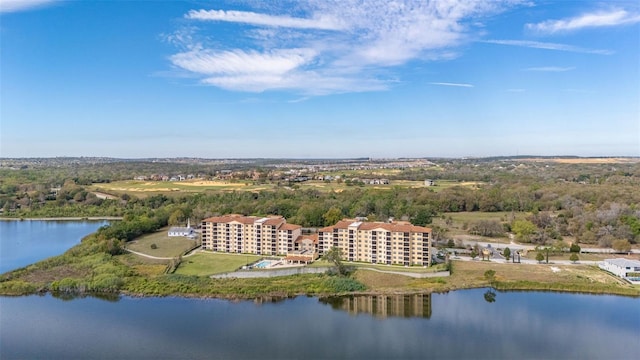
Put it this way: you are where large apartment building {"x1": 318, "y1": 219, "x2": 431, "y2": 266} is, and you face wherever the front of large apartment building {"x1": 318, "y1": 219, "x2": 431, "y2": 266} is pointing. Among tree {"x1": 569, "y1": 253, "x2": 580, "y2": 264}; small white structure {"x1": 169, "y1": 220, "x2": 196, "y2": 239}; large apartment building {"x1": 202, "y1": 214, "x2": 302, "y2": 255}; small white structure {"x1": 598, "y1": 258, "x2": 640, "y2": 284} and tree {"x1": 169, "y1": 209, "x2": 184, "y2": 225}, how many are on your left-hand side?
2

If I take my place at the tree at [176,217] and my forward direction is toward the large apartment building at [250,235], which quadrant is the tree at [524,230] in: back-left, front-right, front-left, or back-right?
front-left

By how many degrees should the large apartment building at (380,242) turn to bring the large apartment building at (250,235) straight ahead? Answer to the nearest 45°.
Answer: approximately 90° to its right

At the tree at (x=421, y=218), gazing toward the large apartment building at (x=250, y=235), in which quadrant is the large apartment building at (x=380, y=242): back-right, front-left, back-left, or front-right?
front-left

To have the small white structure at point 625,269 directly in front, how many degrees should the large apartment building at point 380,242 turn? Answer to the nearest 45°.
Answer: approximately 90° to its left

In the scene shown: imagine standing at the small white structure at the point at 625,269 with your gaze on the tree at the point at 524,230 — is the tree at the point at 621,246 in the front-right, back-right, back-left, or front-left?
front-right

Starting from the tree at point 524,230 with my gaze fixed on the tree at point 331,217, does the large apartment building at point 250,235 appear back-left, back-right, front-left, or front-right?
front-left

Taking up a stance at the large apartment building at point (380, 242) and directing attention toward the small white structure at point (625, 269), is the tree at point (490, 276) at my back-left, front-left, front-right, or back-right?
front-right

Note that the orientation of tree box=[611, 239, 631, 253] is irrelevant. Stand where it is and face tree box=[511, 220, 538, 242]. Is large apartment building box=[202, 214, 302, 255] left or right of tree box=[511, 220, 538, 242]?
left

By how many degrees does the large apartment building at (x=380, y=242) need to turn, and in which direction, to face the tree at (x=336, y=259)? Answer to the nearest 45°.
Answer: approximately 45° to its right

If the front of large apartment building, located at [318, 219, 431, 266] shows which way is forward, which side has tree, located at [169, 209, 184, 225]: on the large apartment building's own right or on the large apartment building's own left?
on the large apartment building's own right

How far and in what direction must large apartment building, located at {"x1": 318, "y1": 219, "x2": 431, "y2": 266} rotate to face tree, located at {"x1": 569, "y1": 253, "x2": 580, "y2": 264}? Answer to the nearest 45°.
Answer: approximately 90° to its left

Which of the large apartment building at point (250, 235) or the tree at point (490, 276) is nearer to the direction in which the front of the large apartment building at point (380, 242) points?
the tree

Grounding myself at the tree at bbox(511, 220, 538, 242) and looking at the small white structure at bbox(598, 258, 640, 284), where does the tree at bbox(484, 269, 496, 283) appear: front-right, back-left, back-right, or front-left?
front-right

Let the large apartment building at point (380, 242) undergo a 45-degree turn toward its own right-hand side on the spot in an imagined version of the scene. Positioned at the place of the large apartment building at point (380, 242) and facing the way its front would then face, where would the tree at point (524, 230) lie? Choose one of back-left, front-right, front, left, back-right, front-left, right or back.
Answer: back

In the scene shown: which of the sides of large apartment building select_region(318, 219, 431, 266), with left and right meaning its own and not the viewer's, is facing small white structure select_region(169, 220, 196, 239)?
right
